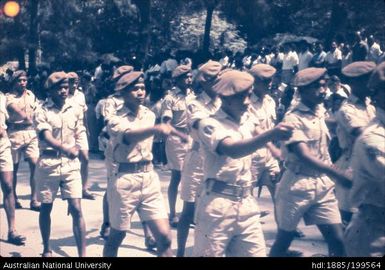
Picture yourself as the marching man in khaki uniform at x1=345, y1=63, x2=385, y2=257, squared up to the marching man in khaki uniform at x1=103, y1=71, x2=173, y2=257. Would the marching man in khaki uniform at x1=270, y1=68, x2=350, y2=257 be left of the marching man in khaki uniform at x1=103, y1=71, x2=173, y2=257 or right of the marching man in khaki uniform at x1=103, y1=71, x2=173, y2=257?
right

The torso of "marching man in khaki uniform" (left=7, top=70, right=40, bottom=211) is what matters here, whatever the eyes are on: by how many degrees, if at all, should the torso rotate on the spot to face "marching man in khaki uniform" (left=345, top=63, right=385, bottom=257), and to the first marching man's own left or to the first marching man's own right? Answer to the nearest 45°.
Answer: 0° — they already face them

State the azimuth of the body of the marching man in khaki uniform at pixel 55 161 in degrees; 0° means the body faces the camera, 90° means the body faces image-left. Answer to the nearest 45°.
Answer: approximately 315°

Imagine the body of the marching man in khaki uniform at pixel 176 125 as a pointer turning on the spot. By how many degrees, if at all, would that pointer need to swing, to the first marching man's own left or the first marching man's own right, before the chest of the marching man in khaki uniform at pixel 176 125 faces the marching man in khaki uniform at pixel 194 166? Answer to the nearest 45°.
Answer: approximately 45° to the first marching man's own right

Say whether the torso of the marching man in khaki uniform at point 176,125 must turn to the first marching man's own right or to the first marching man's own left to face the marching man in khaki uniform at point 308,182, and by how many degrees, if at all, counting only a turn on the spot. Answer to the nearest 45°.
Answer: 0° — they already face them

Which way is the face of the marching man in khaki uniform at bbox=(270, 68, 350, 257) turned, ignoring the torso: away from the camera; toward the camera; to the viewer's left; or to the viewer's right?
to the viewer's right

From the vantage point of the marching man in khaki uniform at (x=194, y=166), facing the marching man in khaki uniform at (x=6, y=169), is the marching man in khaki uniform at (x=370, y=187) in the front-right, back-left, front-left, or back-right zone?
back-left

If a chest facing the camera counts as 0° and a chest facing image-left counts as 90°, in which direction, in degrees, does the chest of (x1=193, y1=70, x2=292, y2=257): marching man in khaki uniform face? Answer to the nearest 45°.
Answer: approximately 315°

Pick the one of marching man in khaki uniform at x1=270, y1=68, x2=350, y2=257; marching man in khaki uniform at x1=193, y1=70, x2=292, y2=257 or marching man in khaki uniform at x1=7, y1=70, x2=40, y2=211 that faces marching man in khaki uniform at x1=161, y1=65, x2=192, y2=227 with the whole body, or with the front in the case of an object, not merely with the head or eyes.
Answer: marching man in khaki uniform at x1=7, y1=70, x2=40, y2=211
